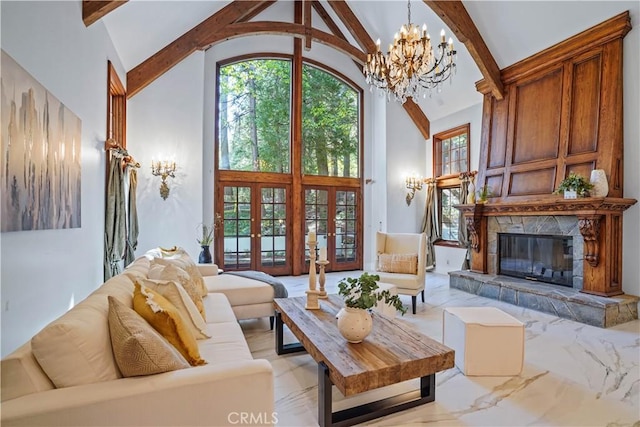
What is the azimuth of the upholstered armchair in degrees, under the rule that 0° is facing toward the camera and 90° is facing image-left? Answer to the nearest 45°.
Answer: approximately 45°

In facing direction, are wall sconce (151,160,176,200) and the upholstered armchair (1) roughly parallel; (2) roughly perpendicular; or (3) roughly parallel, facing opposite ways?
roughly perpendicular

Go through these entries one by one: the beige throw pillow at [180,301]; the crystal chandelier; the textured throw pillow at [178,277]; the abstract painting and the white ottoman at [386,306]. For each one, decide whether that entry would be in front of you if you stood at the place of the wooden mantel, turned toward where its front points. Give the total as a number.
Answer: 5

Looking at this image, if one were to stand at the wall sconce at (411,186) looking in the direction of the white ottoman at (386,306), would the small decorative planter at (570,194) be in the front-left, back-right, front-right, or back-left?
front-left

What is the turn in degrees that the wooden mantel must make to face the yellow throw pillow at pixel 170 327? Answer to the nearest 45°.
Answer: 0° — it already faces it

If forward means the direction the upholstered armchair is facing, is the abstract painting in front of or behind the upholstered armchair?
in front

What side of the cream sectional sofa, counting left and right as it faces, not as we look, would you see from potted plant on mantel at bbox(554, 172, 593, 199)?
front

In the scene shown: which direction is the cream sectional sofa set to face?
to the viewer's right

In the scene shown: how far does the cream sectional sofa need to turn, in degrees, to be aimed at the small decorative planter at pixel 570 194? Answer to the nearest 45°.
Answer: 0° — it already faces it

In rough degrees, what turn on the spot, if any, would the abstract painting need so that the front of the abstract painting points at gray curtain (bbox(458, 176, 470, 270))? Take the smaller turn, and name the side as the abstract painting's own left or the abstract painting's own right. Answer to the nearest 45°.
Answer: approximately 45° to the abstract painting's own left

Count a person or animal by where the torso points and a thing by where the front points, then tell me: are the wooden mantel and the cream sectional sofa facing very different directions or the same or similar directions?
very different directions

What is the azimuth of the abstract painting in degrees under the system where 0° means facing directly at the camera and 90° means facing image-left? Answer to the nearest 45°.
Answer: approximately 315°
